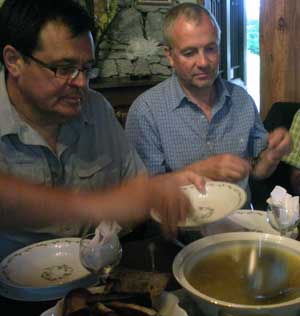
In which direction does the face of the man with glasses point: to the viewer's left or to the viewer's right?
to the viewer's right

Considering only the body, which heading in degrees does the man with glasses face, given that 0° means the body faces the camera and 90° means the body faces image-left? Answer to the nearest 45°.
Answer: approximately 315°

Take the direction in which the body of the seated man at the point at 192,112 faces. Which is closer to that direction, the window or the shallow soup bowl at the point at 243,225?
the shallow soup bowl

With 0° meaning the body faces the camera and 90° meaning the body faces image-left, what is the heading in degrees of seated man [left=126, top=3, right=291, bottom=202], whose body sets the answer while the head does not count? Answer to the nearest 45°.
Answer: approximately 315°

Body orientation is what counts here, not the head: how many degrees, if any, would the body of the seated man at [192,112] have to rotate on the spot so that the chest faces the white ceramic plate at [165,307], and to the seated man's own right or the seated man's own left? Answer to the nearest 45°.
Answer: approximately 45° to the seated man's own right

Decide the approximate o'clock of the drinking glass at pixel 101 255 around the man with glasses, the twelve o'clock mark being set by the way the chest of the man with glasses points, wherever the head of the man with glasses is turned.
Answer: The drinking glass is roughly at 1 o'clock from the man with glasses.
